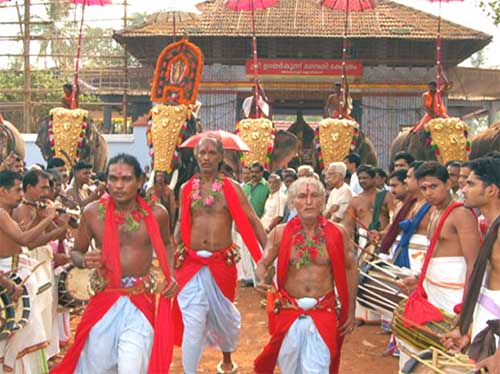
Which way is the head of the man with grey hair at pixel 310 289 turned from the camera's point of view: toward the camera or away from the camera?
toward the camera

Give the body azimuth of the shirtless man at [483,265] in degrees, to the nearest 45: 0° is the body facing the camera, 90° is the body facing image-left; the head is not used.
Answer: approximately 90°

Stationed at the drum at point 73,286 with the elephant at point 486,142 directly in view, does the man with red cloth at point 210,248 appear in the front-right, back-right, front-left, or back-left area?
front-right

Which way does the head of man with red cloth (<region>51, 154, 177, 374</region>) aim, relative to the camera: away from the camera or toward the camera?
toward the camera

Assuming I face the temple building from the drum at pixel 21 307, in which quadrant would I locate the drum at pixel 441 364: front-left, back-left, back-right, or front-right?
back-right

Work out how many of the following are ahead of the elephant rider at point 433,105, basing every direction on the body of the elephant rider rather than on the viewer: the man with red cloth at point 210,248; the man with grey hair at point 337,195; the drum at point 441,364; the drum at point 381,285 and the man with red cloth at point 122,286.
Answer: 5

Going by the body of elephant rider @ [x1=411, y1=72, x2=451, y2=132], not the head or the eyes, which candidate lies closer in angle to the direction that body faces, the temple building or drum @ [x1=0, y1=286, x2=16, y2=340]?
the drum

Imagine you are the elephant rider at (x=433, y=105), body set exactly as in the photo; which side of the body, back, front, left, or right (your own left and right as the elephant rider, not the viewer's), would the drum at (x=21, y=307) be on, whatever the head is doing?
front

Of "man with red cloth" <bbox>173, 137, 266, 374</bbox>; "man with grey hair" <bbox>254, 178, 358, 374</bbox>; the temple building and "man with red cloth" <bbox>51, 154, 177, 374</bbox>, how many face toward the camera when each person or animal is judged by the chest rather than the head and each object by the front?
4

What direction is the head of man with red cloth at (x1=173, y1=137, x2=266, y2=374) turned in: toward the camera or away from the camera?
toward the camera

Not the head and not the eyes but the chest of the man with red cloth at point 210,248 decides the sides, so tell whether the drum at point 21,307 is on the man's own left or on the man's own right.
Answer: on the man's own right

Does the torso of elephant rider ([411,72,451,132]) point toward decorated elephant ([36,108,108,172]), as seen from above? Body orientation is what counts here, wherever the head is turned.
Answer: no

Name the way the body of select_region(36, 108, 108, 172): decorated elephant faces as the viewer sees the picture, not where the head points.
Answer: toward the camera

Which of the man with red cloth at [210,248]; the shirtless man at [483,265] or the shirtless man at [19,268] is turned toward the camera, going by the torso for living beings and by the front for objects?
the man with red cloth

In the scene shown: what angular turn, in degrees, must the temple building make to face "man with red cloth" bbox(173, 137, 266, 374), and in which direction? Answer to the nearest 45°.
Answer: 0° — it already faces them

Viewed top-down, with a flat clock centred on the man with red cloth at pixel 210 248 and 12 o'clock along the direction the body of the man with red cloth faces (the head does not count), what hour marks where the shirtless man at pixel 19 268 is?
The shirtless man is roughly at 2 o'clock from the man with red cloth.

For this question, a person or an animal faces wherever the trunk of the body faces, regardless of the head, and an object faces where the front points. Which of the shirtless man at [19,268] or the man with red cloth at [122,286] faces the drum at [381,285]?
the shirtless man

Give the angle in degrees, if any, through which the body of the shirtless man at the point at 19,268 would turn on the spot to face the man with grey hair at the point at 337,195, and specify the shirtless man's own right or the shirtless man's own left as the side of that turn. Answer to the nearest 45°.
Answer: approximately 45° to the shirtless man's own left

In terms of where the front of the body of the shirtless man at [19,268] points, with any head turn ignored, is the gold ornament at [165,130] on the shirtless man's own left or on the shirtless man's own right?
on the shirtless man's own left
